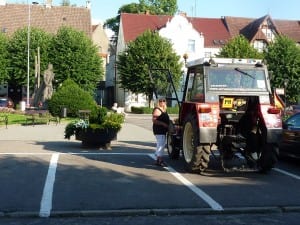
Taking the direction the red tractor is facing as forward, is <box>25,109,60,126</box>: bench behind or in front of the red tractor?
in front

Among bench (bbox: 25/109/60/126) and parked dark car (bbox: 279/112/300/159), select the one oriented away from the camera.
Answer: the parked dark car

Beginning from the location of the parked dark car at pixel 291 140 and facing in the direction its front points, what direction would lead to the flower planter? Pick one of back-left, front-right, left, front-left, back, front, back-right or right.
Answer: left

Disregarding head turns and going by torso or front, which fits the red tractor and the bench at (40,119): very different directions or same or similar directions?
very different directions

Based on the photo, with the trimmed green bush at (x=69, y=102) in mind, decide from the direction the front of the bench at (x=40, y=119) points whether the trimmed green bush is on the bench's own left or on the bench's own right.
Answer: on the bench's own left

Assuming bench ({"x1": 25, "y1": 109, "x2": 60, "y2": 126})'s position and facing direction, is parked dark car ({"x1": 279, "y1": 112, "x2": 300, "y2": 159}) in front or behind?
in front

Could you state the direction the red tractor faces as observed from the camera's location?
facing away from the viewer and to the left of the viewer

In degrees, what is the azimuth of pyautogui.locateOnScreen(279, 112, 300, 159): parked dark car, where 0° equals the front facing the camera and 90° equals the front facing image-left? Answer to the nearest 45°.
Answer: approximately 180°

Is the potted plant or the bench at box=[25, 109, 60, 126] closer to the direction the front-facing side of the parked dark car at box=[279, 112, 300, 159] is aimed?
the bench

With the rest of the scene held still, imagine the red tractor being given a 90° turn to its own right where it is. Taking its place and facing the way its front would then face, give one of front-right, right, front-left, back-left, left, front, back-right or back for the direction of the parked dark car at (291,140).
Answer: front

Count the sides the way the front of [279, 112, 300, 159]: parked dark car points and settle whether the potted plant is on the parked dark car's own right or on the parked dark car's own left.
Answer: on the parked dark car's own left

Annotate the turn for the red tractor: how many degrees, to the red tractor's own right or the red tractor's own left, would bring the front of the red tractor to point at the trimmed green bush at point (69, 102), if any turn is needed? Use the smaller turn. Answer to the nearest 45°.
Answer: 0° — it already faces it

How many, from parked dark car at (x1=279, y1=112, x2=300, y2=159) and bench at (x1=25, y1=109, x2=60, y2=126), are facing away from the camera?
1

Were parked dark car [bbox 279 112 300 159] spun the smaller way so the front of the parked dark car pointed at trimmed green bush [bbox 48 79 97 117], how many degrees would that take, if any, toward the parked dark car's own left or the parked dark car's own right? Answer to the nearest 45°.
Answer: approximately 45° to the parked dark car's own left

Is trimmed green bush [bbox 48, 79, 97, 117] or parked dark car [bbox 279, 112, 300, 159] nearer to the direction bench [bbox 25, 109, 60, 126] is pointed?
the parked dark car
